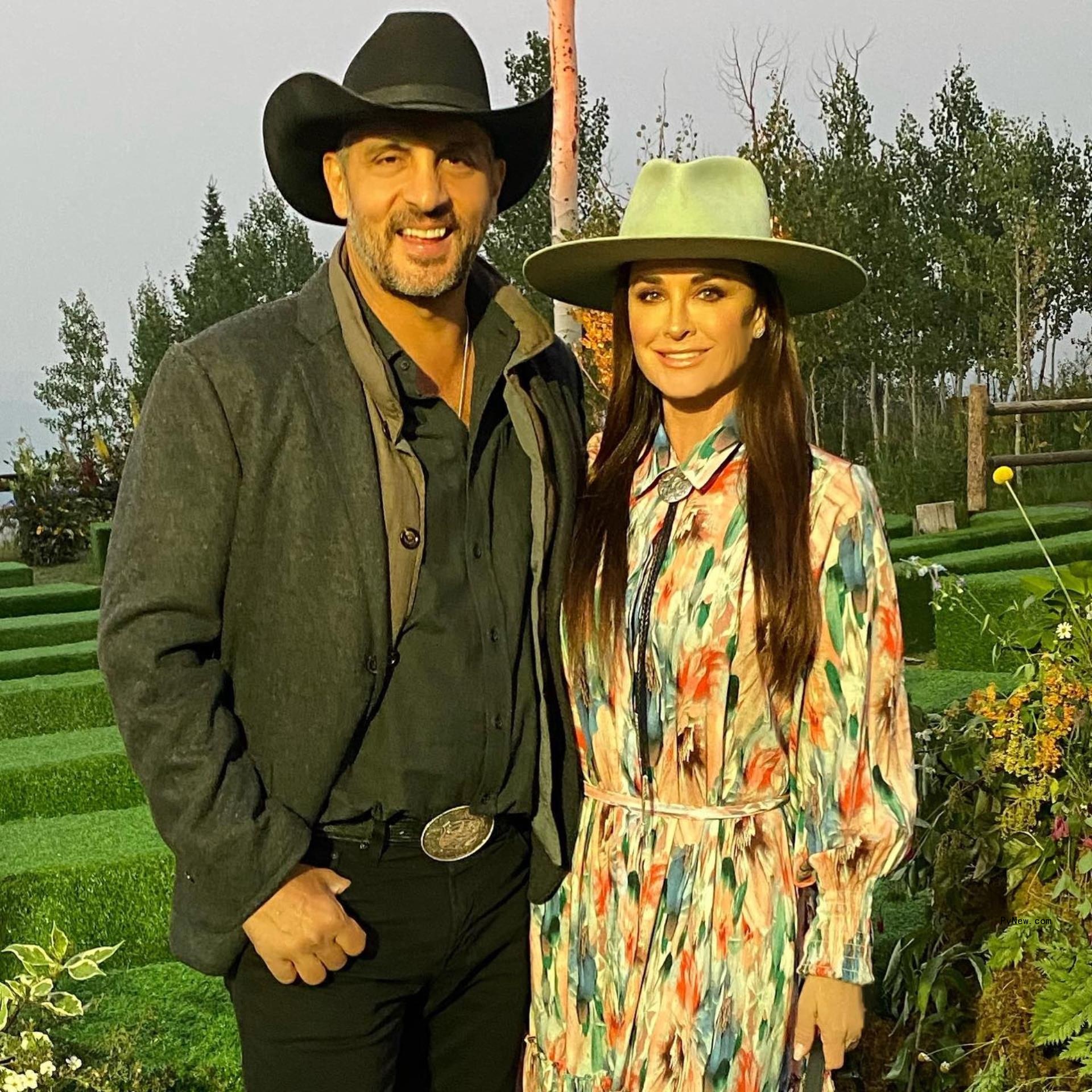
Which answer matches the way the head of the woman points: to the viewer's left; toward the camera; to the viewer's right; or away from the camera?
toward the camera

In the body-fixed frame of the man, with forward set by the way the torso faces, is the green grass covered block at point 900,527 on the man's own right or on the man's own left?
on the man's own left

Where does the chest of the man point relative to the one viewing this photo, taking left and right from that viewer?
facing the viewer and to the right of the viewer

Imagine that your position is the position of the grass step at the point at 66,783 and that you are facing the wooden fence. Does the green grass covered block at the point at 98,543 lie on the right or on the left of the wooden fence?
left

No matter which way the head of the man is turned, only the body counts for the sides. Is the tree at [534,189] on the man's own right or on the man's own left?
on the man's own left

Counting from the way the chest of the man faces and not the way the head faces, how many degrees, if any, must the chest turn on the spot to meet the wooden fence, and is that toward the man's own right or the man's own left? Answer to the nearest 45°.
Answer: approximately 90° to the man's own left

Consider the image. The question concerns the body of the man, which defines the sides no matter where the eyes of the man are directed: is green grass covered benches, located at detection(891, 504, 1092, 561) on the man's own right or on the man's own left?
on the man's own left

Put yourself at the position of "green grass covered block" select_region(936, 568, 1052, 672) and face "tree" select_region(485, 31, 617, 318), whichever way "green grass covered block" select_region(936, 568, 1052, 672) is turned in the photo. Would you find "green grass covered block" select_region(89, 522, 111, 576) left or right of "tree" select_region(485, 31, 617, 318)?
left
